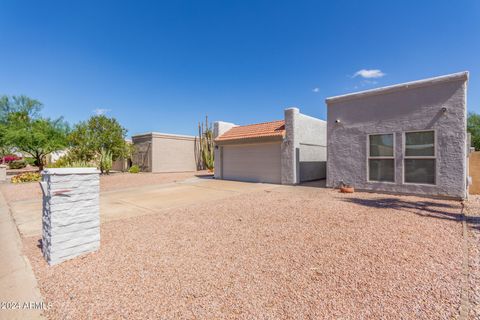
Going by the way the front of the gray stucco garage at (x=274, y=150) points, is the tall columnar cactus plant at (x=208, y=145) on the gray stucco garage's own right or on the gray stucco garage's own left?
on the gray stucco garage's own right

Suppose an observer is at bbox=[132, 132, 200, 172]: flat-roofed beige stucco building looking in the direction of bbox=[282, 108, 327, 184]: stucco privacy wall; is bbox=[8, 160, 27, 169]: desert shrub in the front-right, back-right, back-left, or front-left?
back-right

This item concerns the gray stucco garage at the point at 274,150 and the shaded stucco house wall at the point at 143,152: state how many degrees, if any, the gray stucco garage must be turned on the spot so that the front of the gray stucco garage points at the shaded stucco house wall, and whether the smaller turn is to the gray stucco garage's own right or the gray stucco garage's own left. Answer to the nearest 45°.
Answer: approximately 90° to the gray stucco garage's own right

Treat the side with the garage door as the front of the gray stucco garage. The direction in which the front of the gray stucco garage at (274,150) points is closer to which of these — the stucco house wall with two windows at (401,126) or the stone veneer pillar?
the stone veneer pillar

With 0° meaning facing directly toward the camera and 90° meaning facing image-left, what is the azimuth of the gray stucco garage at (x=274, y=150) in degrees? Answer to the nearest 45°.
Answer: approximately 45°

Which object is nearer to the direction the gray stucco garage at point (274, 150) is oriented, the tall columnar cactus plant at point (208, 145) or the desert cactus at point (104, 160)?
the desert cactus

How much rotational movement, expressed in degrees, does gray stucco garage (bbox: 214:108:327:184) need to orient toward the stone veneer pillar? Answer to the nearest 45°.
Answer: approximately 45° to its left

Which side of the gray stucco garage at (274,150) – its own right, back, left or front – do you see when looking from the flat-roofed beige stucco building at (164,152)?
right

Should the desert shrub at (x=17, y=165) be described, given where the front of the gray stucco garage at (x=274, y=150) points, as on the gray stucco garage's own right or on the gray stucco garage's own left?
on the gray stucco garage's own right

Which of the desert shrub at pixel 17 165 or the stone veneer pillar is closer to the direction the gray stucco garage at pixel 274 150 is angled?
the stone veneer pillar
